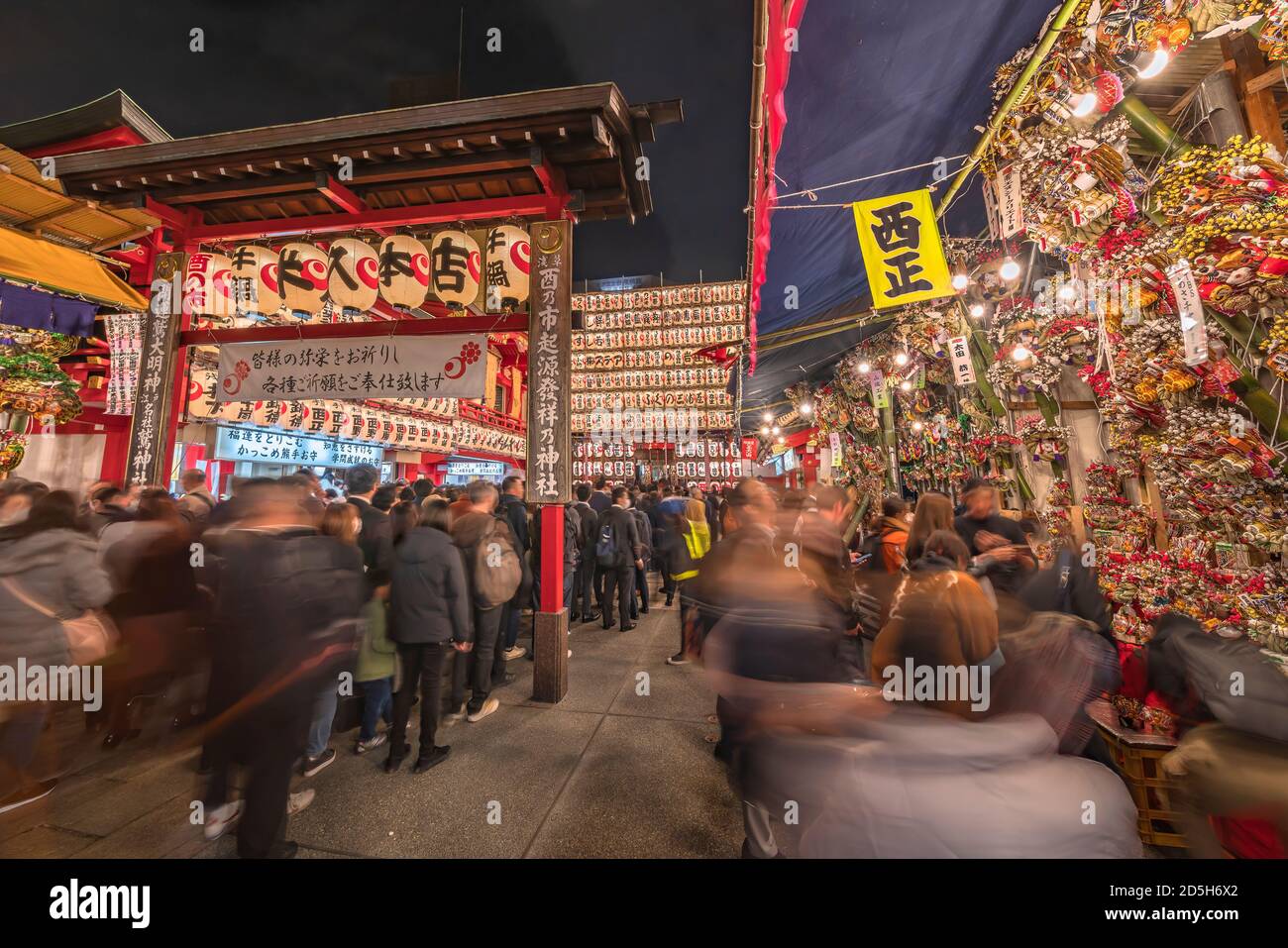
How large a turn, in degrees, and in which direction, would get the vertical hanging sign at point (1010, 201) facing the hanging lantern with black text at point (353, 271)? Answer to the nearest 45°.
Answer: approximately 45° to its right

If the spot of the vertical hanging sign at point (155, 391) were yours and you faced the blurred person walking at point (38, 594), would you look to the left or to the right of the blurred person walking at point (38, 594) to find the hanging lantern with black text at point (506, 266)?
left

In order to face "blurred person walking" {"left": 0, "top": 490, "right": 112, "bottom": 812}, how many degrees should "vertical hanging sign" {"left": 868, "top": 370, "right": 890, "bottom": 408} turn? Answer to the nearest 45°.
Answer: approximately 45° to its right

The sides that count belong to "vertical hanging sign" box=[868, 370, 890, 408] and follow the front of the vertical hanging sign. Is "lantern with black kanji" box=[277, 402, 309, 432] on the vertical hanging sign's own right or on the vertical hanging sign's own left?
on the vertical hanging sign's own right

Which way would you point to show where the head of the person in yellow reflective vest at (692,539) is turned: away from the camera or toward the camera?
away from the camera

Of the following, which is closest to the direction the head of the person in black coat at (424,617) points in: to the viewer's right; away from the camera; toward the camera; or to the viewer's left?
away from the camera

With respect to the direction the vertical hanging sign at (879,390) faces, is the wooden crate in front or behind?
in front

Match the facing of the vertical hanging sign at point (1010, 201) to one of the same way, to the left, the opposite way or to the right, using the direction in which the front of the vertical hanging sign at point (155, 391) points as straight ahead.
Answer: to the right

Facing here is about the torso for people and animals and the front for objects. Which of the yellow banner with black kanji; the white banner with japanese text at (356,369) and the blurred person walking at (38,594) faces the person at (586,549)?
the blurred person walking at (38,594)
